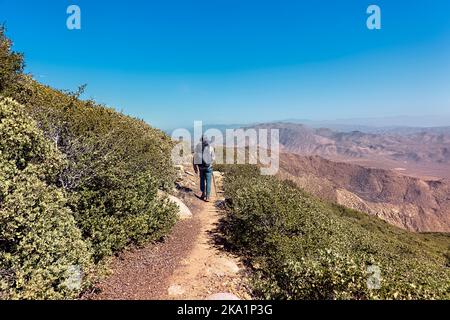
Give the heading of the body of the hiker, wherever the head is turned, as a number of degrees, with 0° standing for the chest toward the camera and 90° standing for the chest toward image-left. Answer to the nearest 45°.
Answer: approximately 180°

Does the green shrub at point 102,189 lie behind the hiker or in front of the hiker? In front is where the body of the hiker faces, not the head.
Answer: behind

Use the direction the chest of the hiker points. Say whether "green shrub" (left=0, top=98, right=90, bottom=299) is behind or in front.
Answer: behind

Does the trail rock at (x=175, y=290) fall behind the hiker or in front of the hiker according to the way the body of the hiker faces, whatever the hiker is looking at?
behind

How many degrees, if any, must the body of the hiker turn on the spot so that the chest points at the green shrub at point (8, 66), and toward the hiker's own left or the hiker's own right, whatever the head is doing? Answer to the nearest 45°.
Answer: approximately 135° to the hiker's own left
